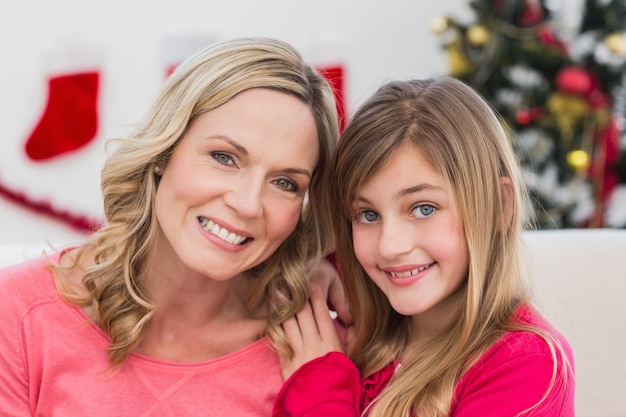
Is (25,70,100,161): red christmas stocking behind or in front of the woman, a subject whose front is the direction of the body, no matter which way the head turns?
behind

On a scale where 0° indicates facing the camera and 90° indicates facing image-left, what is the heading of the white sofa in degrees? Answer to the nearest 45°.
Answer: approximately 0°

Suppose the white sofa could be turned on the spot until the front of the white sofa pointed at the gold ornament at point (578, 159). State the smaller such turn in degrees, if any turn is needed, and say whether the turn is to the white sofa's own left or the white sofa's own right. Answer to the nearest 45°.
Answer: approximately 180°

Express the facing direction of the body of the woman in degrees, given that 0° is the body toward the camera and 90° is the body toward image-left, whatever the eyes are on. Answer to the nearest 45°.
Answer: approximately 0°

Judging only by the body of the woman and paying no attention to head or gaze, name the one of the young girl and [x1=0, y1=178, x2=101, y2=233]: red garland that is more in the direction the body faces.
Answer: the young girl

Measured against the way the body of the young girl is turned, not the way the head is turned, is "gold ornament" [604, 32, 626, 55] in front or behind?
behind

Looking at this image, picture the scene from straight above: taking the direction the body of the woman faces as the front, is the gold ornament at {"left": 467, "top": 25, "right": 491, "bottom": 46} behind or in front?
behind
